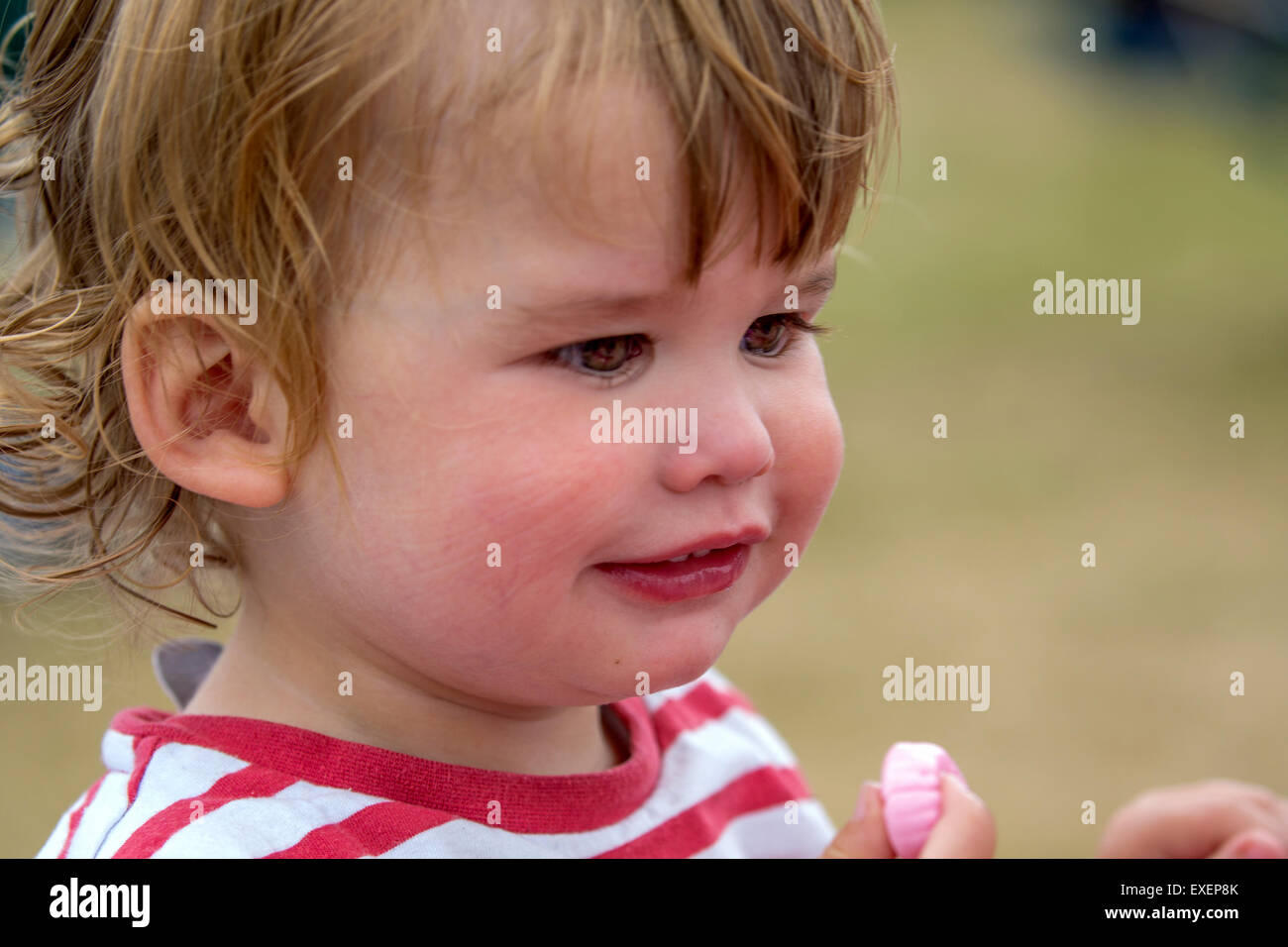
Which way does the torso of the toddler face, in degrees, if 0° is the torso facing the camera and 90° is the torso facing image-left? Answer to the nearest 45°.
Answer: approximately 315°
